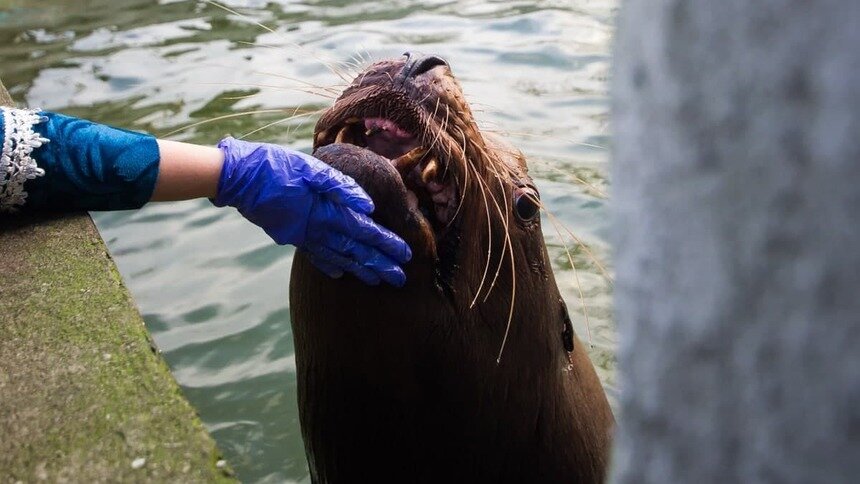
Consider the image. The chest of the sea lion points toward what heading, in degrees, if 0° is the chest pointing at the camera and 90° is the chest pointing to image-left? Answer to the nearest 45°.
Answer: approximately 45°
